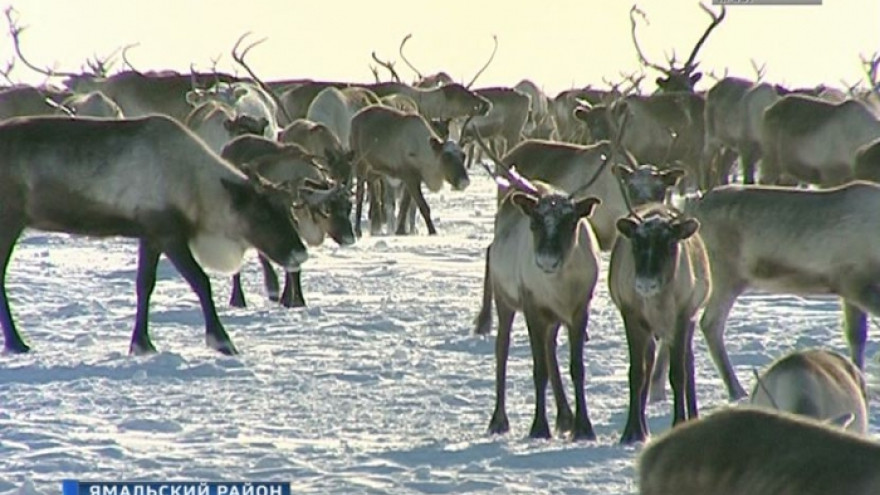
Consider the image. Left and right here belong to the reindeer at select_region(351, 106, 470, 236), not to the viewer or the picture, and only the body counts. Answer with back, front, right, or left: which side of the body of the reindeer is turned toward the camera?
right

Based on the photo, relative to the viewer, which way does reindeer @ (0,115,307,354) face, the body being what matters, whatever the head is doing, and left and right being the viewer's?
facing to the right of the viewer

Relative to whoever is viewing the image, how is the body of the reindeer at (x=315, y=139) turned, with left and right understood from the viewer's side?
facing to the right of the viewer

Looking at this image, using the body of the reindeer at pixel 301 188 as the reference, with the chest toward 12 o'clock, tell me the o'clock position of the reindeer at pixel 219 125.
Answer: the reindeer at pixel 219 125 is roughly at 7 o'clock from the reindeer at pixel 301 188.
